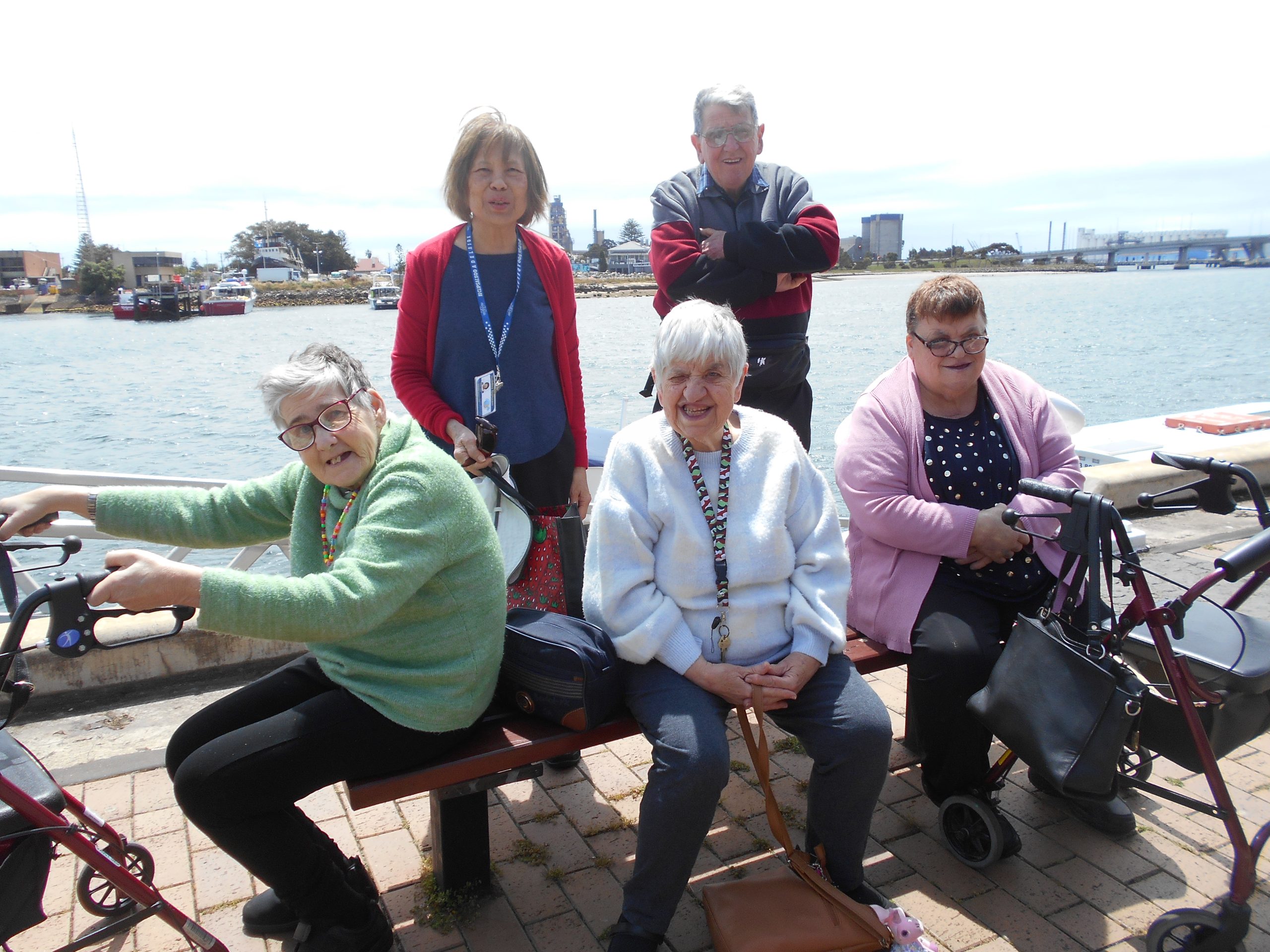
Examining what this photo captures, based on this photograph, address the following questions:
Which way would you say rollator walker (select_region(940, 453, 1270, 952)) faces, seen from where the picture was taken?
facing the viewer and to the right of the viewer

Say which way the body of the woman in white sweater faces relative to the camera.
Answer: toward the camera

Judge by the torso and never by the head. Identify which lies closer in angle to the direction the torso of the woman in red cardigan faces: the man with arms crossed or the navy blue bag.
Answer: the navy blue bag

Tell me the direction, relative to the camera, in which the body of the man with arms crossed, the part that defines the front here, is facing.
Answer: toward the camera

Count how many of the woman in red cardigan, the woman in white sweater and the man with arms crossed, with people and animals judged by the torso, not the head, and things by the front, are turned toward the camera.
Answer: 3

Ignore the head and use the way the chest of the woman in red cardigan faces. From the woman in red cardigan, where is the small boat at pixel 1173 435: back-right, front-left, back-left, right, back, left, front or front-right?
back-left

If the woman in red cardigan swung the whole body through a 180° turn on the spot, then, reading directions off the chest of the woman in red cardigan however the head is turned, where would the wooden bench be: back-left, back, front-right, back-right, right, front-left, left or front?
back

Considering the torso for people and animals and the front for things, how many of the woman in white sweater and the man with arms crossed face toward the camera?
2

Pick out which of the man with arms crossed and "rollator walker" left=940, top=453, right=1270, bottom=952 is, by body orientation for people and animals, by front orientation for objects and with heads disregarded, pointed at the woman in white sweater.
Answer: the man with arms crossed

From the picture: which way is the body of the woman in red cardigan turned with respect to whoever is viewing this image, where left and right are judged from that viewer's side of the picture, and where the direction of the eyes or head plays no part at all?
facing the viewer

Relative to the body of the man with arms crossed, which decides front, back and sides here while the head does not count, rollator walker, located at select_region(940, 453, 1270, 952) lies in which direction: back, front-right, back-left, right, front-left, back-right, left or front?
front-left

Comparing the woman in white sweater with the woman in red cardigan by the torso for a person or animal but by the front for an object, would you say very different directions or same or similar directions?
same or similar directions

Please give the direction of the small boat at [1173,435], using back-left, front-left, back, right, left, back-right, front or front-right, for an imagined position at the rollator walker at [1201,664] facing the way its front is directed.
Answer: back-left

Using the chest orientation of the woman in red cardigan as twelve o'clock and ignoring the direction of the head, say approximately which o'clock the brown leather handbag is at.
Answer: The brown leather handbag is roughly at 11 o'clock from the woman in red cardigan.

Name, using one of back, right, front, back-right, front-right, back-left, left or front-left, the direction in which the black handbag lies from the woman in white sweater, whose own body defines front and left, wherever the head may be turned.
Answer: left
